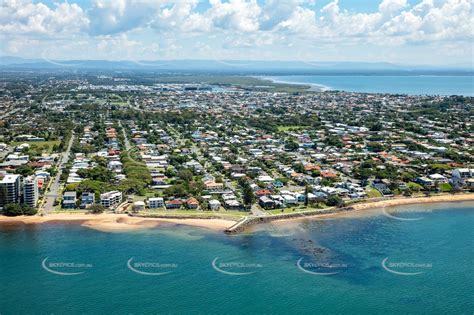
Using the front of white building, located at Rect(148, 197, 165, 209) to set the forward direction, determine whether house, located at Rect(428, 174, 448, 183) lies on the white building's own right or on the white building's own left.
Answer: on the white building's own left

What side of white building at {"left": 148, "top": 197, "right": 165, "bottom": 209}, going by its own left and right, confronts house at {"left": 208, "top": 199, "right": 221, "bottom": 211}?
left

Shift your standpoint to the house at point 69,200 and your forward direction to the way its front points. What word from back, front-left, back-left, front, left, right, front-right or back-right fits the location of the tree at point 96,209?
front-left

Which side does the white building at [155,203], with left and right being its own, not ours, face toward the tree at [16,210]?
right

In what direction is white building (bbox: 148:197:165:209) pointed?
toward the camera

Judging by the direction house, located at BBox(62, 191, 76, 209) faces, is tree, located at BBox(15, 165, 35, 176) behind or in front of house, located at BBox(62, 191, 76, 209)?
behind

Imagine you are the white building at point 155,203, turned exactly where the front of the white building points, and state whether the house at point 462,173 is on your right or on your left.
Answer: on your left

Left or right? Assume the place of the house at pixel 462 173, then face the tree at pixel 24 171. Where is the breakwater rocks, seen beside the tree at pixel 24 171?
left

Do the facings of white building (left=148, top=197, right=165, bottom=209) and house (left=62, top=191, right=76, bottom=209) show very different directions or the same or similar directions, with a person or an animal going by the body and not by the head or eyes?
same or similar directions

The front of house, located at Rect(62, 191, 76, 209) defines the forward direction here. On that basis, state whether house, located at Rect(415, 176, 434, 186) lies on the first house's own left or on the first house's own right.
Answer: on the first house's own left

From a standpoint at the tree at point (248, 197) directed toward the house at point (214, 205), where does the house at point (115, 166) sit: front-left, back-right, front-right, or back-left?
front-right

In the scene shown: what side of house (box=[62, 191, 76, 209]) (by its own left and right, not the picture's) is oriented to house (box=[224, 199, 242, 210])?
left

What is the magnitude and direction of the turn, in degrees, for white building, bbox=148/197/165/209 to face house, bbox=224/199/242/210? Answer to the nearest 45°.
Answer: approximately 90° to its left

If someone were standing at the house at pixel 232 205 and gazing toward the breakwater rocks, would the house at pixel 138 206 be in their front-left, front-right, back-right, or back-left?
back-right

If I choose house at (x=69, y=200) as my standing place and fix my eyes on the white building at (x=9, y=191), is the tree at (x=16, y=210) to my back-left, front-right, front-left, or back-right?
front-left

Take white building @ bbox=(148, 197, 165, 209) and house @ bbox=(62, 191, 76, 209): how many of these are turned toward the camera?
2
